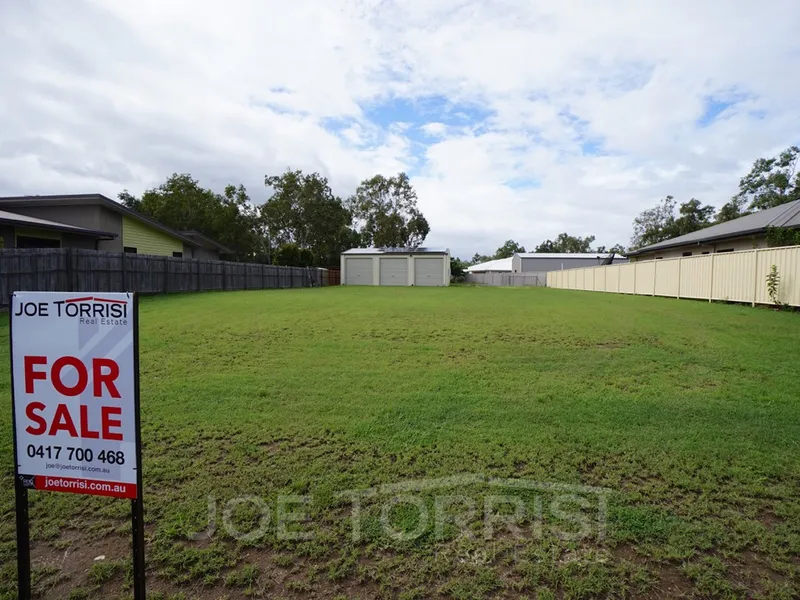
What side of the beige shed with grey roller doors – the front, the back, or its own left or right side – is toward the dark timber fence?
front

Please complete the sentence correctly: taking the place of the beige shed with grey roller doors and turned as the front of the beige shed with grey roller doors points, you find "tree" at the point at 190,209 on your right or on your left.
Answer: on your right

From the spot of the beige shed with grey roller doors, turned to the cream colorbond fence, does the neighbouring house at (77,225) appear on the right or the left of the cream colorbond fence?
right

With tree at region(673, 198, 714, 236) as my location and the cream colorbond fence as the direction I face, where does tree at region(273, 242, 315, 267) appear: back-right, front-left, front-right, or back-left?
front-right

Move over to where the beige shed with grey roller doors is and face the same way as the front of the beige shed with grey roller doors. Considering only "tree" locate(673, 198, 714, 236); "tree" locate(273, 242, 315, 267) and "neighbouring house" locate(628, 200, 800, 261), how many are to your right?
1

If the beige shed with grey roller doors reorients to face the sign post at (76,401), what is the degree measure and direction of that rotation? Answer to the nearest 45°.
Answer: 0° — it already faces it

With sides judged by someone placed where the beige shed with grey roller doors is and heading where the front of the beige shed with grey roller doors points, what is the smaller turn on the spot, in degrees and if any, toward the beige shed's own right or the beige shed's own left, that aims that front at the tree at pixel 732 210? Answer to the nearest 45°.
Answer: approximately 90° to the beige shed's own left

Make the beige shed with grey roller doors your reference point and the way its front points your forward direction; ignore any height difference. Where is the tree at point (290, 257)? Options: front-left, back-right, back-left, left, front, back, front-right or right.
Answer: right

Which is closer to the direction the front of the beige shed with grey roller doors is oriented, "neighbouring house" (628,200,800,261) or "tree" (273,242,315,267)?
the neighbouring house

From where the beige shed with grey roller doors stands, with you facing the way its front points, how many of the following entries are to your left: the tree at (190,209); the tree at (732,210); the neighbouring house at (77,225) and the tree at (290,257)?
1

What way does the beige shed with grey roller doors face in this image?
toward the camera

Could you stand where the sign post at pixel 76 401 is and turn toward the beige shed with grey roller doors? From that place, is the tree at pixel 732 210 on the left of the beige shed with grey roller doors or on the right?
right

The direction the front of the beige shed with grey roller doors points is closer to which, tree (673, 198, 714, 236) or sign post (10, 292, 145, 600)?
the sign post

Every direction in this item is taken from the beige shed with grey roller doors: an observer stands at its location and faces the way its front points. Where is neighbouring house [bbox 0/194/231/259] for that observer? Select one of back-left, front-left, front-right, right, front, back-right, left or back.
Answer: front-right

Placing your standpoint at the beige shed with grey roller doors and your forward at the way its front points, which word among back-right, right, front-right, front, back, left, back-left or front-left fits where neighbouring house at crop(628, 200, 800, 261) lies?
front-left

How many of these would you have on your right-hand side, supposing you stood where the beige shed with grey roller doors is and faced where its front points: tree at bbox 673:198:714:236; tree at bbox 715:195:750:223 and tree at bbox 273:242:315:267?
1
